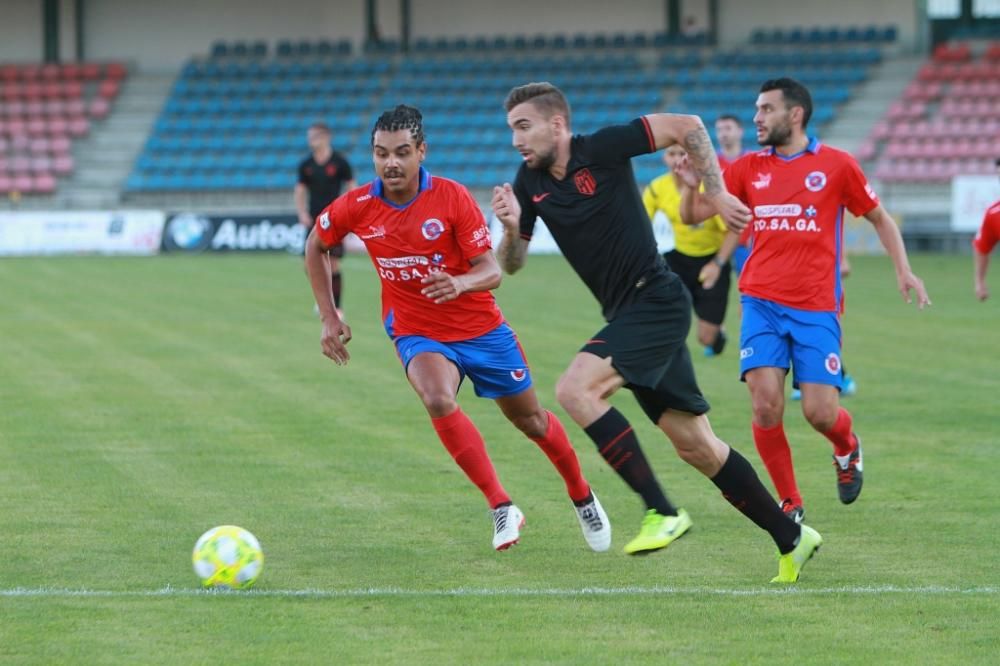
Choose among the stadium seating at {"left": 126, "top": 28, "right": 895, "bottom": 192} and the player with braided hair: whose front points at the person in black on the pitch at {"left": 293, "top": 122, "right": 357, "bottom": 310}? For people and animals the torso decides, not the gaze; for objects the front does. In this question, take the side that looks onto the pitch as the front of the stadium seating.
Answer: the stadium seating

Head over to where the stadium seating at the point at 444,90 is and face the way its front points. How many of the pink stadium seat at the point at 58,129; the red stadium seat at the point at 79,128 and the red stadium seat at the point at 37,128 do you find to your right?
3

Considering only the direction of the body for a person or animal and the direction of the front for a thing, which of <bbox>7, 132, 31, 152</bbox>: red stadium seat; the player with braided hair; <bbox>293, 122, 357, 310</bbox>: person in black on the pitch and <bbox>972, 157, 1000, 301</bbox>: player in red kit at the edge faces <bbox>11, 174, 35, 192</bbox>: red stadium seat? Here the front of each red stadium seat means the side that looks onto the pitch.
<bbox>7, 132, 31, 152</bbox>: red stadium seat

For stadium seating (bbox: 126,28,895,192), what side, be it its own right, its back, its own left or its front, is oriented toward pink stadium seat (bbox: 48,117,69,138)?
right

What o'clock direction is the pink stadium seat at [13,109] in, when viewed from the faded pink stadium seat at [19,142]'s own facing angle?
the pink stadium seat at [13,109] is roughly at 6 o'clock from the faded pink stadium seat at [19,142].
